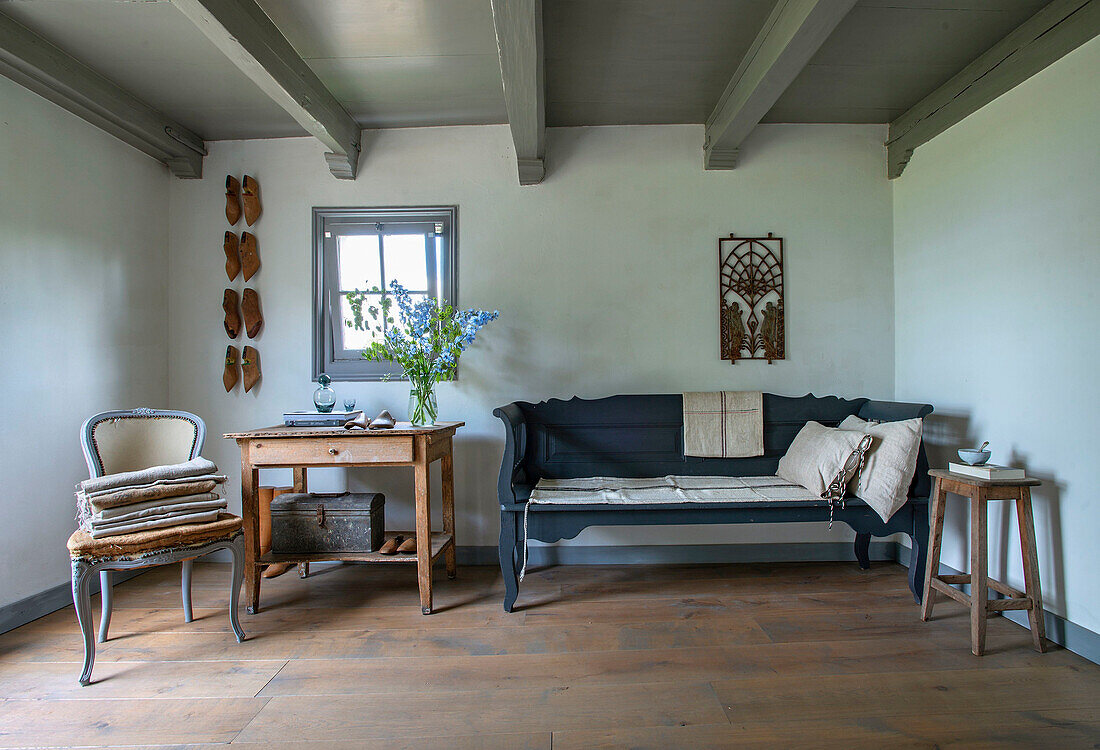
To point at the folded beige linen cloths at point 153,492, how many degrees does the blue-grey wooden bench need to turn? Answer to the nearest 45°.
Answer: approximately 45° to its right

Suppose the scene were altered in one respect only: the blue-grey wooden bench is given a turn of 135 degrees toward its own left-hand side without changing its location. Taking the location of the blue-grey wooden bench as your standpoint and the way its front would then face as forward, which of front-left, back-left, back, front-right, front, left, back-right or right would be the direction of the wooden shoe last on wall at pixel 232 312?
back-left

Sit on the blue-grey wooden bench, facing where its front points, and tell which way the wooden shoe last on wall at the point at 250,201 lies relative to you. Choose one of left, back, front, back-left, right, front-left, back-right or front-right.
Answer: right

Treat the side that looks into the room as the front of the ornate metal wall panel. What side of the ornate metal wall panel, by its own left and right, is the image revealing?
front

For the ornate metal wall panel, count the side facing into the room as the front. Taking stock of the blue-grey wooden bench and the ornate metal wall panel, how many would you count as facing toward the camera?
2

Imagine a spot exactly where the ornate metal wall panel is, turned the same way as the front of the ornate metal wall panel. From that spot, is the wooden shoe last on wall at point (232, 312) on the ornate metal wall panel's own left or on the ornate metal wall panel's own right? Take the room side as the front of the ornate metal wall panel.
on the ornate metal wall panel's own right

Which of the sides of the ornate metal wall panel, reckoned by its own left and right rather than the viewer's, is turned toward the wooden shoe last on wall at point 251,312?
right

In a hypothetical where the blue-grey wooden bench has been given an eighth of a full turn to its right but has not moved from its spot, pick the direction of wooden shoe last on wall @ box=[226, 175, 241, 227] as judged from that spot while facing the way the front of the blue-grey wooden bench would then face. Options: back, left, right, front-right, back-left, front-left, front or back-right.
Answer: front-right

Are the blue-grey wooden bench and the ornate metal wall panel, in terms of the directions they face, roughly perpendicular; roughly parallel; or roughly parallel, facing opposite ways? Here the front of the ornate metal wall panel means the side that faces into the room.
roughly parallel

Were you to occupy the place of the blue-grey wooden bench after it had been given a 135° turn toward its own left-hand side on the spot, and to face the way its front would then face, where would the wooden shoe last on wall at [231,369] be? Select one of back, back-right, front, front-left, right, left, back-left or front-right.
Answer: back-left

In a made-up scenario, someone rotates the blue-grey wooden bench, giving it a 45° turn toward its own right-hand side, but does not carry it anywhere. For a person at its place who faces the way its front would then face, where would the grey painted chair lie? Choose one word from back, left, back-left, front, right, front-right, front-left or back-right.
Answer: front

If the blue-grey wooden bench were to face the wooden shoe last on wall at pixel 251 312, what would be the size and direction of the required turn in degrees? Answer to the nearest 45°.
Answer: approximately 90° to its right

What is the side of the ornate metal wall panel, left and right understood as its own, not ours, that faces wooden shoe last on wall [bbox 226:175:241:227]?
right

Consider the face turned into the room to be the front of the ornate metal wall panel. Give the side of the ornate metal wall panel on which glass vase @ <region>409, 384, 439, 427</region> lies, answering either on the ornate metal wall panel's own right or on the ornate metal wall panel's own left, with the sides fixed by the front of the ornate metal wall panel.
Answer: on the ornate metal wall panel's own right
